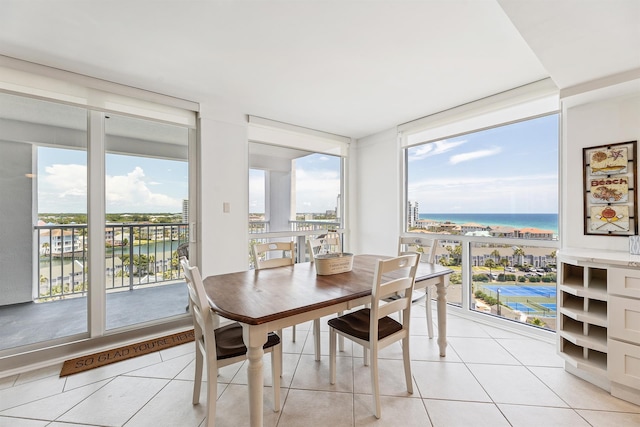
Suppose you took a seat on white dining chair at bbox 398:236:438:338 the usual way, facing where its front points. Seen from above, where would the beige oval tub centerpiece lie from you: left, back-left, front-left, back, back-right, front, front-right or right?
front

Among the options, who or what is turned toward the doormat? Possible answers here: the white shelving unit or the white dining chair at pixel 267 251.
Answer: the white shelving unit

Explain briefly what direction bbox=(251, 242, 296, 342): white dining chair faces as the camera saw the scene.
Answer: facing the viewer and to the right of the viewer

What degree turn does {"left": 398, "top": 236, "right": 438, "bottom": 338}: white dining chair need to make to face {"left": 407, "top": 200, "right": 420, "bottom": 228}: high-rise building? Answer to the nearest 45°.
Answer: approximately 135° to its right

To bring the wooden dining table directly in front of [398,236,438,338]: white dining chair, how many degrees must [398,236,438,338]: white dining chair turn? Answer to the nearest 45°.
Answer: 0° — it already faces it

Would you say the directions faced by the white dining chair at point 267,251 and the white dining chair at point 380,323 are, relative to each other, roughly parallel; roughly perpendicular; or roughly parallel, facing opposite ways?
roughly parallel, facing opposite ways

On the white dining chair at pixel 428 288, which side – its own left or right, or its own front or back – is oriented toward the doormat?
front

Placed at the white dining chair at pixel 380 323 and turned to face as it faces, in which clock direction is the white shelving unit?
The white shelving unit is roughly at 4 o'clock from the white dining chair.

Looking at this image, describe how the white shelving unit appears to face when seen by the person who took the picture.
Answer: facing the viewer and to the left of the viewer

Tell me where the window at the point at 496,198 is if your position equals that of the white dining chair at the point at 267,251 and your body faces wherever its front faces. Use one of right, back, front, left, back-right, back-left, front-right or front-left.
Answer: front-left

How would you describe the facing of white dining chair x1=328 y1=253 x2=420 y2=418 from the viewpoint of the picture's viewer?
facing away from the viewer and to the left of the viewer

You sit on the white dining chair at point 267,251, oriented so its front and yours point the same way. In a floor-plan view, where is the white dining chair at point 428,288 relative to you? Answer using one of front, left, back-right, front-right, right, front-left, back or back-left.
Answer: front-left

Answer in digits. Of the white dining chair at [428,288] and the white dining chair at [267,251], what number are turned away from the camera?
0

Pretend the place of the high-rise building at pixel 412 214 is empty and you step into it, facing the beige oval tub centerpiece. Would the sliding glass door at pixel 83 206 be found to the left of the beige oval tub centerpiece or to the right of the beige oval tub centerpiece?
right

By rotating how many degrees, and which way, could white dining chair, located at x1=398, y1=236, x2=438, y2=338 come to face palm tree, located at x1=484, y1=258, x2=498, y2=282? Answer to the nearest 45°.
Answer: approximately 180°

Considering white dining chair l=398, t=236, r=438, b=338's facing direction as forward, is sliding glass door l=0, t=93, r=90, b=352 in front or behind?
in front

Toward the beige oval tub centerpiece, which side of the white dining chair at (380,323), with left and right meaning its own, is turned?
front
